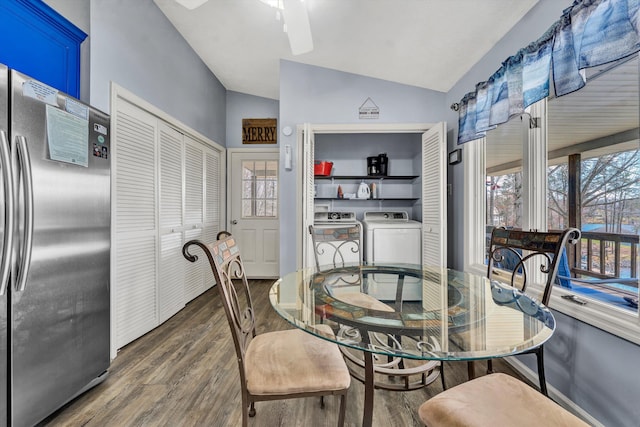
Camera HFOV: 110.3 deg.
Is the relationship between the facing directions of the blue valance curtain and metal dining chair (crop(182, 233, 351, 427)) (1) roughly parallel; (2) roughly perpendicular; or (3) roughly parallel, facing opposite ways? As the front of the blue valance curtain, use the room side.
roughly parallel, facing opposite ways

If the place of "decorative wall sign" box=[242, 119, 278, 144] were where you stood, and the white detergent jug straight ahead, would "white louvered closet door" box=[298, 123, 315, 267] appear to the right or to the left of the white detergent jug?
right

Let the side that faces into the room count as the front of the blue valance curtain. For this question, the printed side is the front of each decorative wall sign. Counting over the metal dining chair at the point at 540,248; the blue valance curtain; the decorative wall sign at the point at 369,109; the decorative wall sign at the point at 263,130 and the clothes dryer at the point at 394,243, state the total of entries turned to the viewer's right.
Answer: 0

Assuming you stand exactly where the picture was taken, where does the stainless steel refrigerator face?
facing the viewer and to the right of the viewer

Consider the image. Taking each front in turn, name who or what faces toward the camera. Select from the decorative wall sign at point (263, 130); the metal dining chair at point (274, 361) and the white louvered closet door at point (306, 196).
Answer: the decorative wall sign

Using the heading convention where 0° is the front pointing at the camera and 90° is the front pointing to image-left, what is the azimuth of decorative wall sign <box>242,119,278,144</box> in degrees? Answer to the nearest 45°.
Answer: approximately 0°

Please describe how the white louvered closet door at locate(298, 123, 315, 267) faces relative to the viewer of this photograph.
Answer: facing to the right of the viewer

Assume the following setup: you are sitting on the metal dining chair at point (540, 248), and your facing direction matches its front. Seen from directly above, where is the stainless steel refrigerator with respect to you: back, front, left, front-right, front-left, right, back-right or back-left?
front

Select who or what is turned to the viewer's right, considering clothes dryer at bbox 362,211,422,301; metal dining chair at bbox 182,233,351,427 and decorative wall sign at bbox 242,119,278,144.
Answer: the metal dining chair

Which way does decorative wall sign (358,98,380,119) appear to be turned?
toward the camera

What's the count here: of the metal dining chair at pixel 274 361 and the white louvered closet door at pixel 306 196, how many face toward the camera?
0

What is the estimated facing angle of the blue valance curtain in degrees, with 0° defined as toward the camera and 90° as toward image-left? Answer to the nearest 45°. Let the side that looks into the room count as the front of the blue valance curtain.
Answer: approximately 45°

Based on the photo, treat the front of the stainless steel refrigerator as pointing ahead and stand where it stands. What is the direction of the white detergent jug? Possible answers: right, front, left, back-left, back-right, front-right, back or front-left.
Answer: front-left

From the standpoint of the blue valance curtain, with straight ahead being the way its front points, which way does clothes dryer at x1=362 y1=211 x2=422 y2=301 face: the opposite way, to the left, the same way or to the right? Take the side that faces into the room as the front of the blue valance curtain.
to the left

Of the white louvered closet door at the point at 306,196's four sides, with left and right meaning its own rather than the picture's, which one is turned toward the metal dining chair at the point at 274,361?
right

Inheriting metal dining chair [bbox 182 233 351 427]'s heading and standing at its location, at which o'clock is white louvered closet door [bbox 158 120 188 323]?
The white louvered closet door is roughly at 8 o'clock from the metal dining chair.

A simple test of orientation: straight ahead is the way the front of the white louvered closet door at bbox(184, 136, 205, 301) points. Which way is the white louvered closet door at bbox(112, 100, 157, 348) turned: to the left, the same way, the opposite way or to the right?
the same way

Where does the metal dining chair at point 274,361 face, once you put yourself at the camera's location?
facing to the right of the viewer
